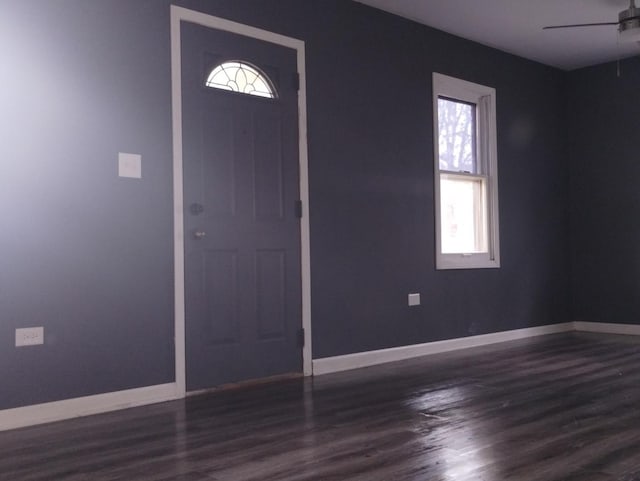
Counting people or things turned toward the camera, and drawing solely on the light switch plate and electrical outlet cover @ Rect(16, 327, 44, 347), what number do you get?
2

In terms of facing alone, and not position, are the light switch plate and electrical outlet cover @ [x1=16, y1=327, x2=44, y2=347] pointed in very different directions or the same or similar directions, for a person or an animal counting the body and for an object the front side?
same or similar directions

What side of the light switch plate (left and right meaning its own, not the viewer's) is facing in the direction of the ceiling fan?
left

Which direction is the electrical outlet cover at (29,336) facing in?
toward the camera
